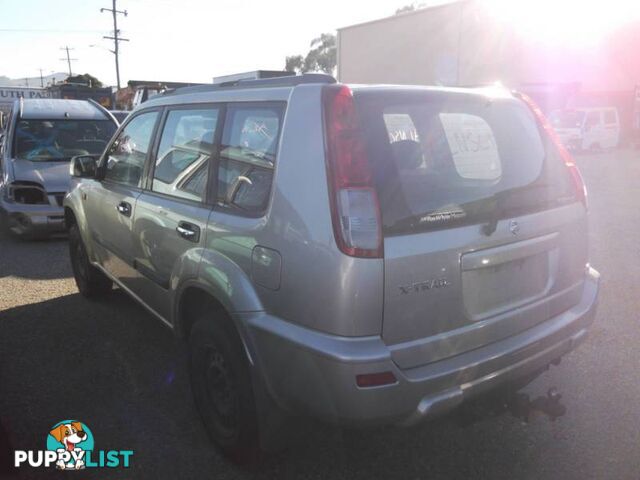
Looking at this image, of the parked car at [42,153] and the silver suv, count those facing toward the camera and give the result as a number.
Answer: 1

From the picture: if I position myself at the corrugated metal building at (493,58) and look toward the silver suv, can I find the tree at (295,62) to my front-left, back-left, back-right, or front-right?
back-right

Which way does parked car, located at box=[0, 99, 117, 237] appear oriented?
toward the camera

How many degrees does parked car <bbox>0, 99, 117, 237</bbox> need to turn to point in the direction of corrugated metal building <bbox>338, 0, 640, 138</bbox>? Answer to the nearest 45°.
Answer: approximately 135° to its left

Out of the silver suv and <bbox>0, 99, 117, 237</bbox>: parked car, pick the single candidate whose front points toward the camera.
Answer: the parked car

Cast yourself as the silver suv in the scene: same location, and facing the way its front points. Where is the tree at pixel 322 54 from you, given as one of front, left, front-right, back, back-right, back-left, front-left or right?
front-right

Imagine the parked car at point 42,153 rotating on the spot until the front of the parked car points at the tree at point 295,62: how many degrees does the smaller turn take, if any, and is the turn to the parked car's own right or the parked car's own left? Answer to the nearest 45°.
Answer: approximately 135° to the parked car's own left

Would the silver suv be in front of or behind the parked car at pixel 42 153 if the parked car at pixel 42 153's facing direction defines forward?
in front

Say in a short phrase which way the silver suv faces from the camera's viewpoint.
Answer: facing away from the viewer and to the left of the viewer

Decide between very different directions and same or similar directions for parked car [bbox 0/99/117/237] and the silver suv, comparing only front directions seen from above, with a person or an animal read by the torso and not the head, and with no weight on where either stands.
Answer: very different directions

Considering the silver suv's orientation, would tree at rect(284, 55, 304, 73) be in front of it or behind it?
in front

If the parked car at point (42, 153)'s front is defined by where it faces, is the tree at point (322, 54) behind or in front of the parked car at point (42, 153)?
behind

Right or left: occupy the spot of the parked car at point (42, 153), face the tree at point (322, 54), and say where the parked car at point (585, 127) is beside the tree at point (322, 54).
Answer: right
